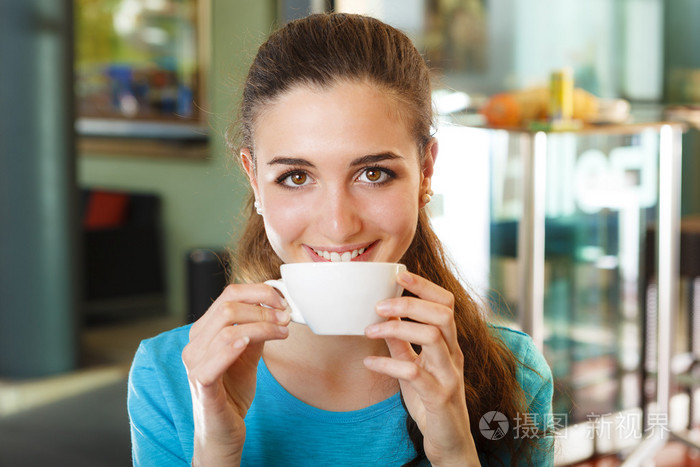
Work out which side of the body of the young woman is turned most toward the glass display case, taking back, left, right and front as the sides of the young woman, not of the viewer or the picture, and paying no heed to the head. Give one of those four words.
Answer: back

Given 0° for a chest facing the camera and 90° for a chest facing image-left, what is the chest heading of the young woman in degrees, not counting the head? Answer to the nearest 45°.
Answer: approximately 0°
